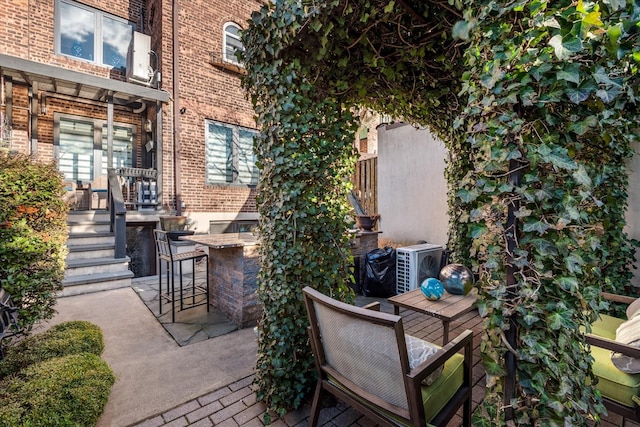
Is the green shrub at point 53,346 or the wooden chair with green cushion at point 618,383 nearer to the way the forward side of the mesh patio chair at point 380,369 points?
the wooden chair with green cushion

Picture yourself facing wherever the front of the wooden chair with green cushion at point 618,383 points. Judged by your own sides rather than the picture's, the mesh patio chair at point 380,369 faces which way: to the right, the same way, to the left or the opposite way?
to the right

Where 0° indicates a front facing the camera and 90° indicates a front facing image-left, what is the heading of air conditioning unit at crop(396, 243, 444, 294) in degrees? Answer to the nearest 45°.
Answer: approximately 315°

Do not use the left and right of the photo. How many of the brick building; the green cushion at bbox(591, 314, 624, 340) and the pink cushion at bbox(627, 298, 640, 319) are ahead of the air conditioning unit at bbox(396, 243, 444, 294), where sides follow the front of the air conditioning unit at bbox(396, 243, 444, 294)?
2

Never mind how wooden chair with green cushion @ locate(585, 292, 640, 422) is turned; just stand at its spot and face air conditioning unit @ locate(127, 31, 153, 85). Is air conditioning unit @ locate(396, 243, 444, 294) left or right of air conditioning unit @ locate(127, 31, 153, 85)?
right

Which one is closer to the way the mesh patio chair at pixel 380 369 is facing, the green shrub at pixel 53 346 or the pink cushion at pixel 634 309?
the pink cushion

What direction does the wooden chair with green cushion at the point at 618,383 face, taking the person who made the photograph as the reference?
facing to the left of the viewer

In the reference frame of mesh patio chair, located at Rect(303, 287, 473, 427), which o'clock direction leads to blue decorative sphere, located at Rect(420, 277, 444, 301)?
The blue decorative sphere is roughly at 11 o'clock from the mesh patio chair.

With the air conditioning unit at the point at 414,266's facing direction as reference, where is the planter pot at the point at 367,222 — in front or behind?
behind

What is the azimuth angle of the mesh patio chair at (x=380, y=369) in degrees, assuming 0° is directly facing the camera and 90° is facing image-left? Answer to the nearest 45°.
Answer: approximately 225°

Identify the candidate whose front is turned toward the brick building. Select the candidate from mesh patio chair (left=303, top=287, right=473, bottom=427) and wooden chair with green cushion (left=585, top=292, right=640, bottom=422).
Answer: wooden chair with green cushion (left=585, top=292, right=640, bottom=422)
